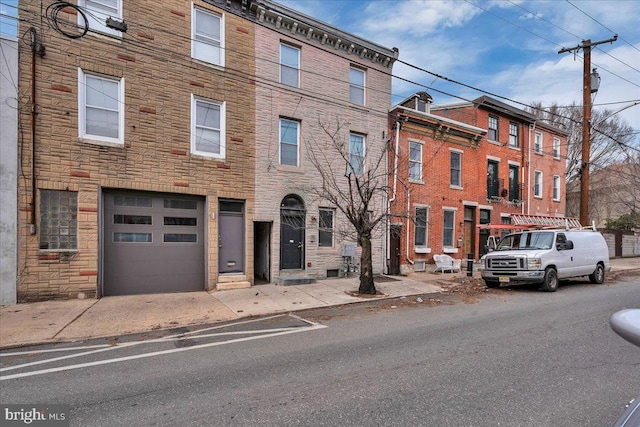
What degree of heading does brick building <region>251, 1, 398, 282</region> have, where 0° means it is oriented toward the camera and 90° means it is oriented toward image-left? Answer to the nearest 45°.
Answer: approximately 315°

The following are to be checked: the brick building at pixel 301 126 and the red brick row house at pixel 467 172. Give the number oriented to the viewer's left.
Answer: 0

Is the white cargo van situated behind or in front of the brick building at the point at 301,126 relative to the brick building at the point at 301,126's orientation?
in front

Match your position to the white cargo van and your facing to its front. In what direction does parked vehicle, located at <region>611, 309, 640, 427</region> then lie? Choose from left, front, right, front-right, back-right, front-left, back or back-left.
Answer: front-left

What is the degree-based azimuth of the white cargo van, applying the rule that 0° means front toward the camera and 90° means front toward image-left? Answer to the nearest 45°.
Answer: approximately 45°

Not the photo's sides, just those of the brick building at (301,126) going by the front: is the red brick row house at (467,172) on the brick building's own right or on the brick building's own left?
on the brick building's own left

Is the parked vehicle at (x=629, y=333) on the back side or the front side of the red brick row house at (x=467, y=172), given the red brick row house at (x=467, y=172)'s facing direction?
on the front side
